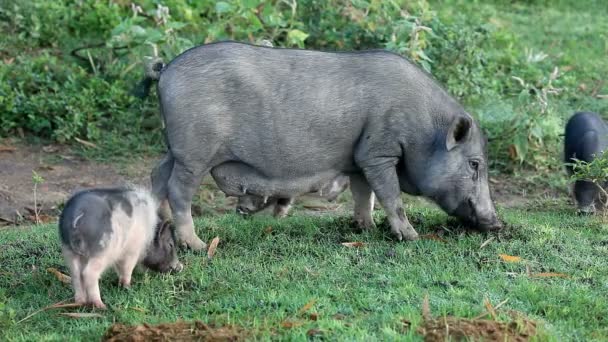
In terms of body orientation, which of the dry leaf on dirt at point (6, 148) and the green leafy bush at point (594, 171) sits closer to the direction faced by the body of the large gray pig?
the green leafy bush

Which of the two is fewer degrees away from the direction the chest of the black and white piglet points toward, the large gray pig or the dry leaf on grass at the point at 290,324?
the large gray pig

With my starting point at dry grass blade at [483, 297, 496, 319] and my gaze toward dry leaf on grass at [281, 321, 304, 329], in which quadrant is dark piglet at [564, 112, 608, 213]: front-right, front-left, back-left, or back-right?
back-right

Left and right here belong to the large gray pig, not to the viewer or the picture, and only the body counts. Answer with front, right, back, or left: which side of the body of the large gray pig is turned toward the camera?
right

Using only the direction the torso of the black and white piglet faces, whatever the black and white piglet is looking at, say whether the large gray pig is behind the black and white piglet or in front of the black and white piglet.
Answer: in front

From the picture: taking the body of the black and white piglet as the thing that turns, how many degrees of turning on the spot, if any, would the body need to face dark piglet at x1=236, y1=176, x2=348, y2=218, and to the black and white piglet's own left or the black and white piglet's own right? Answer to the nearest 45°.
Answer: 0° — it already faces it

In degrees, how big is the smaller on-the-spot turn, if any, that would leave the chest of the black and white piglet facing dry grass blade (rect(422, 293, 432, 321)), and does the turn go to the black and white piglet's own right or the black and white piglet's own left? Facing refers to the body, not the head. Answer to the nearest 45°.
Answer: approximately 90° to the black and white piglet's own right

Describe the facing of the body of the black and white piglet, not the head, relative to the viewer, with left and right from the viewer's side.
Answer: facing away from the viewer and to the right of the viewer

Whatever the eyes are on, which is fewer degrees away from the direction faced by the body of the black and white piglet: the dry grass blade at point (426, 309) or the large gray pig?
the large gray pig

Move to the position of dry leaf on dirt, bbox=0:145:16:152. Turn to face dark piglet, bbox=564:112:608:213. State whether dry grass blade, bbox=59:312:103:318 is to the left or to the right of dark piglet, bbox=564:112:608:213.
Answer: right
